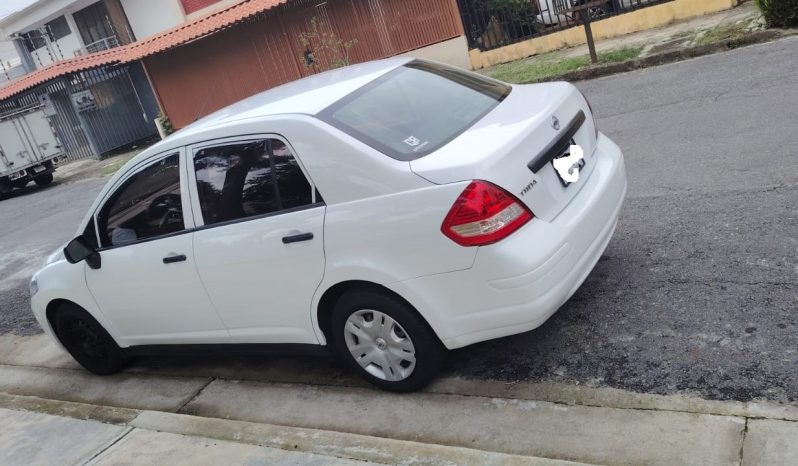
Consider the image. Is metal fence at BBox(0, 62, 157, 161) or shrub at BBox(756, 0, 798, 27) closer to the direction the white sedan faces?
the metal fence

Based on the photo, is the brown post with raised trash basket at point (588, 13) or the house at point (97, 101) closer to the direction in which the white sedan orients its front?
the house

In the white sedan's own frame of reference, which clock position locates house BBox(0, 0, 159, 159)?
The house is roughly at 1 o'clock from the white sedan.

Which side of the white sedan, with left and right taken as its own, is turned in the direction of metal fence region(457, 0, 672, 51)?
right

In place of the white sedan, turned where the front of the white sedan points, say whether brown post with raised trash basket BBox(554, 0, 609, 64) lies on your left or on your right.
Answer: on your right

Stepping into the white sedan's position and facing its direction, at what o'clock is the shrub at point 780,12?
The shrub is roughly at 3 o'clock from the white sedan.

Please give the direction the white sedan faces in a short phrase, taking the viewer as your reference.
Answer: facing away from the viewer and to the left of the viewer
